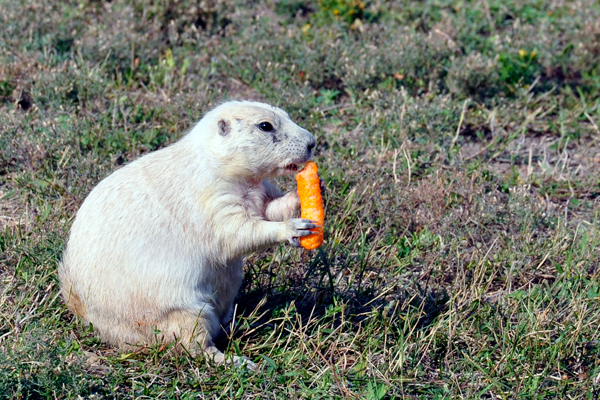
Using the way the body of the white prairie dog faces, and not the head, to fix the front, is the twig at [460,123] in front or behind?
in front

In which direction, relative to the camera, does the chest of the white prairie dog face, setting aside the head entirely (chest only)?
to the viewer's right
